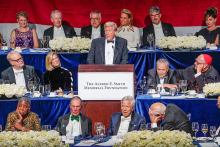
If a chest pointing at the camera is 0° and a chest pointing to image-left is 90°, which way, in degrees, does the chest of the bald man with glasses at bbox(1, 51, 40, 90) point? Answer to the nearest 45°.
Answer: approximately 0°

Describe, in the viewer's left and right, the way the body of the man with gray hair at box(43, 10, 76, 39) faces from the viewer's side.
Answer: facing the viewer

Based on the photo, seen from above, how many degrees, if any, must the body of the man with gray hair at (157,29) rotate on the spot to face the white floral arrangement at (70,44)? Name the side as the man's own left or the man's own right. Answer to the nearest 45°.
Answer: approximately 45° to the man's own right

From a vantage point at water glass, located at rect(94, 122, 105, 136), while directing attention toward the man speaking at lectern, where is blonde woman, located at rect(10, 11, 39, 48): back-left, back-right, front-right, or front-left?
front-left

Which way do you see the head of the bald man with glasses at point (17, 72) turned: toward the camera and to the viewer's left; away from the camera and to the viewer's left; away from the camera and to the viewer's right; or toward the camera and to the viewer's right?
toward the camera and to the viewer's right

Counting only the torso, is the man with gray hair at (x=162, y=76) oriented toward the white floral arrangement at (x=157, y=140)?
yes

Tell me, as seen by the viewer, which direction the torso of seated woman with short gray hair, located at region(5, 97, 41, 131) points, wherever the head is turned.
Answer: toward the camera

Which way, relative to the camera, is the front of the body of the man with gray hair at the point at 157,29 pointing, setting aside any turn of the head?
toward the camera

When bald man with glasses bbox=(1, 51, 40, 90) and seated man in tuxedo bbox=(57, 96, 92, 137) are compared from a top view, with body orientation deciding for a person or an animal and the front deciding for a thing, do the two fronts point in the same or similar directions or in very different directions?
same or similar directions
